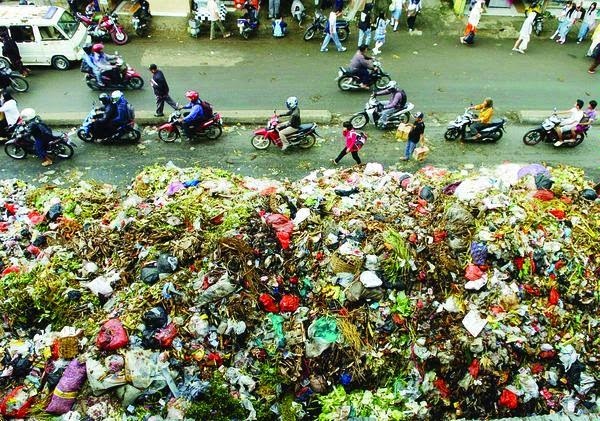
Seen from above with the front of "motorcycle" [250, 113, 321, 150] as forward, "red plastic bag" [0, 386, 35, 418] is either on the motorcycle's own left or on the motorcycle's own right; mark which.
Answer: on the motorcycle's own left

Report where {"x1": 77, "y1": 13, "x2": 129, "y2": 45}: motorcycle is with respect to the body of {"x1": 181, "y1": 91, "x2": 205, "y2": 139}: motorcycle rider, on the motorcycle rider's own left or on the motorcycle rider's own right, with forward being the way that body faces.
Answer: on the motorcycle rider's own right

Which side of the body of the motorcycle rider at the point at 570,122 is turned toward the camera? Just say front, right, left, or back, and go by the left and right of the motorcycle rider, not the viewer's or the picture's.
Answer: left

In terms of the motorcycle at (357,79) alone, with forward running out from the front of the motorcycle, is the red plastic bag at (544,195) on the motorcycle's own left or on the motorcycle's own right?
on the motorcycle's own right

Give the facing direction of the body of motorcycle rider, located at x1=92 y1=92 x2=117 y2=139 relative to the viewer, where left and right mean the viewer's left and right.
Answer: facing to the left of the viewer

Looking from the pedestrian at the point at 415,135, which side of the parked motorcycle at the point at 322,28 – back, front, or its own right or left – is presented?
left

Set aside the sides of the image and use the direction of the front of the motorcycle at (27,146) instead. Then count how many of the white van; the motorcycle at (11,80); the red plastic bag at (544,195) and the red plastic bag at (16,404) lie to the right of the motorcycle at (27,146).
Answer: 2

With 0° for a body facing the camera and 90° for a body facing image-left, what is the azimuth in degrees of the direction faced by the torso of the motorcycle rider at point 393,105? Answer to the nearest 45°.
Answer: approximately 90°

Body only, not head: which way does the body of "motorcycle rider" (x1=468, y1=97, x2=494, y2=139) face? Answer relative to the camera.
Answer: to the viewer's left

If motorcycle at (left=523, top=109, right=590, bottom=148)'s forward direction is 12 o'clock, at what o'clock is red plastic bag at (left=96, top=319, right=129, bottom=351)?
The red plastic bag is roughly at 10 o'clock from the motorcycle.

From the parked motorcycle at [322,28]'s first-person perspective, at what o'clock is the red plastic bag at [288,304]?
The red plastic bag is roughly at 9 o'clock from the parked motorcycle.

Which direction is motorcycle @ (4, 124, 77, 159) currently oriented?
to the viewer's left

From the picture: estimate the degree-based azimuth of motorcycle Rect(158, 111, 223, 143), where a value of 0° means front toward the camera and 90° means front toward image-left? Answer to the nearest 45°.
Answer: approximately 90°

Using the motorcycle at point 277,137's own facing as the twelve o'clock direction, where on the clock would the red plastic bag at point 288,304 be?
The red plastic bag is roughly at 9 o'clock from the motorcycle.
